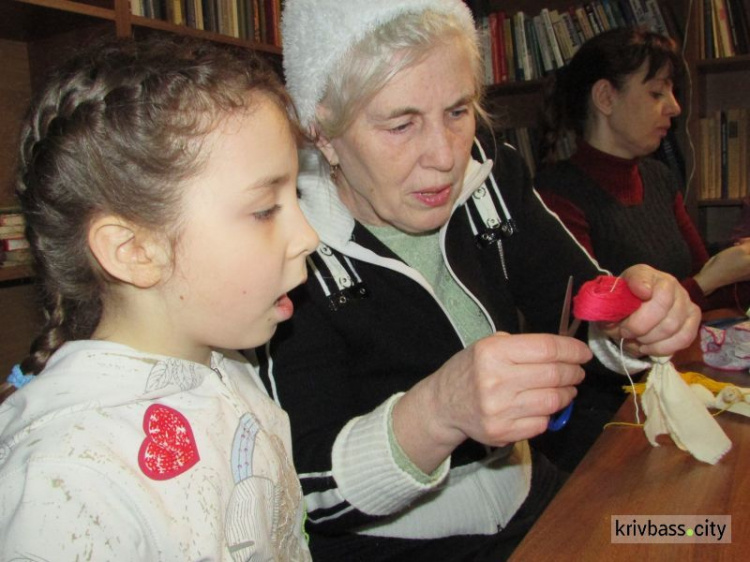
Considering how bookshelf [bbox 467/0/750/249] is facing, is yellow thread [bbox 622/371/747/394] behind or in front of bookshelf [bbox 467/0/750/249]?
in front

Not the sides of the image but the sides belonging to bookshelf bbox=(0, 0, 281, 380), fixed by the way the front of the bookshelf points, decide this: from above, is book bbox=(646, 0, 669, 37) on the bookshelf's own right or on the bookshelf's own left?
on the bookshelf's own left

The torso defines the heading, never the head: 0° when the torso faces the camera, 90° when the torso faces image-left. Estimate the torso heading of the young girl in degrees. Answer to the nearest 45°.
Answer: approximately 270°

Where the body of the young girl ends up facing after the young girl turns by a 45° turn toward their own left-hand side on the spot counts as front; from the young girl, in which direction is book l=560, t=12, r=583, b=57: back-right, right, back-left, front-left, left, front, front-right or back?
front

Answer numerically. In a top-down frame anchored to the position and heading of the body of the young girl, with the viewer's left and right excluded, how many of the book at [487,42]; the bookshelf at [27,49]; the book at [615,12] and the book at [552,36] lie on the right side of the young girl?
0

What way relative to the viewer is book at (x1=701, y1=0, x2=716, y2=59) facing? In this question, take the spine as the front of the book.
toward the camera

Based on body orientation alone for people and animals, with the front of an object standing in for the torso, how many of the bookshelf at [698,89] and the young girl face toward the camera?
1

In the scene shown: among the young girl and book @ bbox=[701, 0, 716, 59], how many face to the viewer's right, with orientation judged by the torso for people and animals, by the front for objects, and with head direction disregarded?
1

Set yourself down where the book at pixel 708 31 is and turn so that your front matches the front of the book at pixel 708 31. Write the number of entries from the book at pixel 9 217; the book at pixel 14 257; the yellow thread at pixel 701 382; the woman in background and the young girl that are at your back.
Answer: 0

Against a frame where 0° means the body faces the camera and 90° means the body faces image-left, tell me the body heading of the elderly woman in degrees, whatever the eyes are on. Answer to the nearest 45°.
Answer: approximately 315°

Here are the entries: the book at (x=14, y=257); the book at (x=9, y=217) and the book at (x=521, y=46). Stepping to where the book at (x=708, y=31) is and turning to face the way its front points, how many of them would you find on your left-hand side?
0

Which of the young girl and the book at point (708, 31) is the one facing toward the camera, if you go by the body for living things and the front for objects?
the book

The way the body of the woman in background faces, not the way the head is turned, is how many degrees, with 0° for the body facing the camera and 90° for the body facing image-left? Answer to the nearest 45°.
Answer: approximately 315°

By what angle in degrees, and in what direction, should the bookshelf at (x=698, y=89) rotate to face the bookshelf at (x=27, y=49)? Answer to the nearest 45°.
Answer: approximately 45° to its right

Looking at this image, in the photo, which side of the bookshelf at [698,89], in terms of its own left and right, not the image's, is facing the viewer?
front
